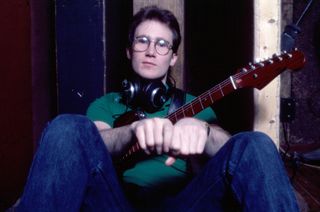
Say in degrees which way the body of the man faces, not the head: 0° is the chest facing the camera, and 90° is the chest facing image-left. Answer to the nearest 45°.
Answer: approximately 0°

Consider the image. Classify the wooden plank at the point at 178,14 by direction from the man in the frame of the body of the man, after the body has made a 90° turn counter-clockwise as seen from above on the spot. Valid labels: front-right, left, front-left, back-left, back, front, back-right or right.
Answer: left

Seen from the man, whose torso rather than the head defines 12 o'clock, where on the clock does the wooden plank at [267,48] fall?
The wooden plank is roughly at 7 o'clock from the man.
